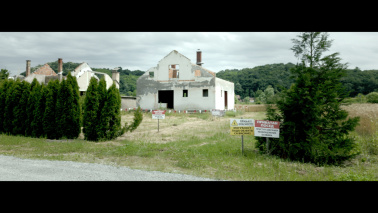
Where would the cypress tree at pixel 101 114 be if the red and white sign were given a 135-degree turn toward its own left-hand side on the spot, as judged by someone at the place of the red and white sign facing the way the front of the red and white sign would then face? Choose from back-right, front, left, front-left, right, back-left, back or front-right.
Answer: back-left

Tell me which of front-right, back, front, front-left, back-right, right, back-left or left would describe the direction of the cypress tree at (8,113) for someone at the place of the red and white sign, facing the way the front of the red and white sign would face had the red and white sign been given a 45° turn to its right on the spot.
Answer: front-right

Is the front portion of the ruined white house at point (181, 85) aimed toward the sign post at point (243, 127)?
yes

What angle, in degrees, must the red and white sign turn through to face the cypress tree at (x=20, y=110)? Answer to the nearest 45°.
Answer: approximately 90° to its right

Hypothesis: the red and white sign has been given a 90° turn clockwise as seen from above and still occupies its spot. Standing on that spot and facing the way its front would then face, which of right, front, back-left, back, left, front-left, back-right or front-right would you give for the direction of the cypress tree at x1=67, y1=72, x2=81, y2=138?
front

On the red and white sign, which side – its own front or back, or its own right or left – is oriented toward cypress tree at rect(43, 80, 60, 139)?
right

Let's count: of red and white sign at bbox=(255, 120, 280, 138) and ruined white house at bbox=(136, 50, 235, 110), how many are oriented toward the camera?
2

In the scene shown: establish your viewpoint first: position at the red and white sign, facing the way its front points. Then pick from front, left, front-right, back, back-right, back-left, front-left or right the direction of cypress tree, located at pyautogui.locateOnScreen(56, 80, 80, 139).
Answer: right

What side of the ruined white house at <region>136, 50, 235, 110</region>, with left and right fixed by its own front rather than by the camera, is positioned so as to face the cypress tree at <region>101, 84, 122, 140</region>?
front

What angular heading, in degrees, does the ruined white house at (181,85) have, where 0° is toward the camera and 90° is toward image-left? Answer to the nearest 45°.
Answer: approximately 0°

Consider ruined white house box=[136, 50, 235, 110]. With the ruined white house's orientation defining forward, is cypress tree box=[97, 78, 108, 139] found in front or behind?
in front

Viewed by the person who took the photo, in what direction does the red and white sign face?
facing the viewer

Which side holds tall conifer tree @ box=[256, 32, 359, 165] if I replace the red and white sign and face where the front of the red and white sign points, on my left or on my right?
on my left

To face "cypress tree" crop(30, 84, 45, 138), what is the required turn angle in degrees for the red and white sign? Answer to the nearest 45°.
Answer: approximately 90° to its right
